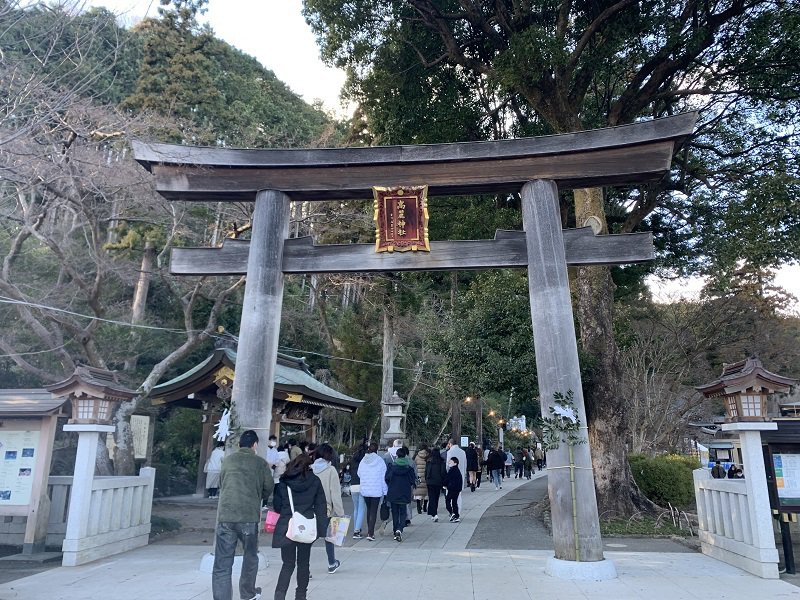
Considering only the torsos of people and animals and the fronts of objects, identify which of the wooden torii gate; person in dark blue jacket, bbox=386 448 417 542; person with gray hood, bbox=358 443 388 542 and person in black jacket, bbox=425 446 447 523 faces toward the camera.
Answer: the wooden torii gate

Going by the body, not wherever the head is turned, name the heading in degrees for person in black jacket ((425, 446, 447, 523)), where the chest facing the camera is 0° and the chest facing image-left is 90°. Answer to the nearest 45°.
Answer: approximately 180°

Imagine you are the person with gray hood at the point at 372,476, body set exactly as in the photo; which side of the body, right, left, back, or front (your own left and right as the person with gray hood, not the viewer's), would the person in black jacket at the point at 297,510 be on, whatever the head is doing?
back

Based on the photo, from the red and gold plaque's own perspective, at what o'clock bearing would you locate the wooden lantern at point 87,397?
The wooden lantern is roughly at 3 o'clock from the red and gold plaque.

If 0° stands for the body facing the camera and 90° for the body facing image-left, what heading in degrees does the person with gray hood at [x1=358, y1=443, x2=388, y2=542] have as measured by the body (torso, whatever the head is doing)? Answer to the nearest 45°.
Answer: approximately 180°

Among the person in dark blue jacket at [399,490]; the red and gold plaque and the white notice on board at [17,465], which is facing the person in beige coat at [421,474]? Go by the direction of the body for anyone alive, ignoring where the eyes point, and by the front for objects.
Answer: the person in dark blue jacket

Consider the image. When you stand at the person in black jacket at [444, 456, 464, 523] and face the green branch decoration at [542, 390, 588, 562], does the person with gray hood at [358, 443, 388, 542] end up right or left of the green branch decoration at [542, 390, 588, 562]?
right

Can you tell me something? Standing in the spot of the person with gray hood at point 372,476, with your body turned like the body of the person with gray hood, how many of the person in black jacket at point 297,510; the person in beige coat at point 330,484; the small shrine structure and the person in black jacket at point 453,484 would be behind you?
2

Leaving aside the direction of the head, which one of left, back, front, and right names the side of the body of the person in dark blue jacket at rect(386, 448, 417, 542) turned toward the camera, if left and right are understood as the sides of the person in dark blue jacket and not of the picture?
back

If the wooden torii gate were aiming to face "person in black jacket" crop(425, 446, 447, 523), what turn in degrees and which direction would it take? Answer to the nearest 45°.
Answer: approximately 180°

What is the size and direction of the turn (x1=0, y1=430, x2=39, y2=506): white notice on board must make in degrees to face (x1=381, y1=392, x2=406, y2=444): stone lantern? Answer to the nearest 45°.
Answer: approximately 135° to its left

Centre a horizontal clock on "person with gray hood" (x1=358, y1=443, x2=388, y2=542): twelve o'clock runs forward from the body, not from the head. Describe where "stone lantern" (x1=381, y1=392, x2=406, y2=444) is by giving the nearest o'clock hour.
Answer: The stone lantern is roughly at 12 o'clock from the person with gray hood.
